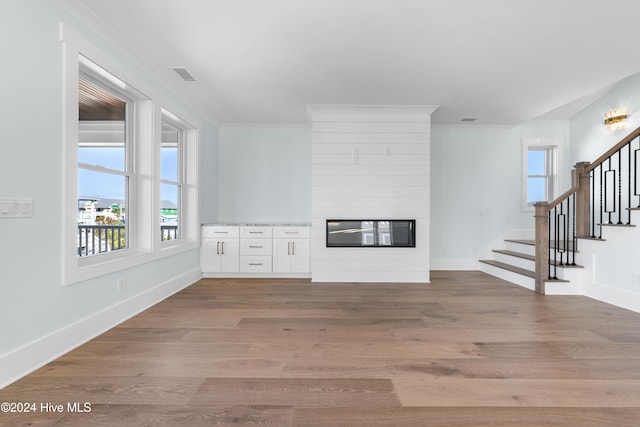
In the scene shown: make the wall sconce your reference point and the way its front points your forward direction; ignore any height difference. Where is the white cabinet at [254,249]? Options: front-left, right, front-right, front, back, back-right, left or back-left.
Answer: front

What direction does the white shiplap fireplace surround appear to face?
toward the camera

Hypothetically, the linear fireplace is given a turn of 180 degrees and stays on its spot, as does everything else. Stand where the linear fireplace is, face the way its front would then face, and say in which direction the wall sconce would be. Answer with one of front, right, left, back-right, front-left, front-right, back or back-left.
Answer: right

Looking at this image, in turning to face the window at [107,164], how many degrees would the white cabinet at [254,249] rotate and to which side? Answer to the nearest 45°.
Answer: approximately 45° to its right

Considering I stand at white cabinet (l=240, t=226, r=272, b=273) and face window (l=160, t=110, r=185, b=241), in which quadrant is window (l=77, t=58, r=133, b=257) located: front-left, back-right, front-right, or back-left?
front-left

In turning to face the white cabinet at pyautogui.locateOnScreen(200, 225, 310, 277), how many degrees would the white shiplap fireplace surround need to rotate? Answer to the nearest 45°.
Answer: approximately 90° to its right

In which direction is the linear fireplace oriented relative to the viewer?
toward the camera

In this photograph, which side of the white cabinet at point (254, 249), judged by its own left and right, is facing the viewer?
front

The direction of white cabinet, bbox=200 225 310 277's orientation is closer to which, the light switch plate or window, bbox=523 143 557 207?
the light switch plate

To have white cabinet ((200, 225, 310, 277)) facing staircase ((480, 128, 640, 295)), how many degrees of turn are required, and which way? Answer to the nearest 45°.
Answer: approximately 45° to its left

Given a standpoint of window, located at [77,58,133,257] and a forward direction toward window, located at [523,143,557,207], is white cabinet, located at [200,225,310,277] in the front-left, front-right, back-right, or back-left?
front-left

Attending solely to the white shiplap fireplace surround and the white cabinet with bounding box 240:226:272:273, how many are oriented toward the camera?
2

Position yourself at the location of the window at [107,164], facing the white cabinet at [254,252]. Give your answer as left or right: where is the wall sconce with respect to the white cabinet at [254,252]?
right

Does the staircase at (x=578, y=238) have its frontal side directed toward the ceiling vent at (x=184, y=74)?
yes

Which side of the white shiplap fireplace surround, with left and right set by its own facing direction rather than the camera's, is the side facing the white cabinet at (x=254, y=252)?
right

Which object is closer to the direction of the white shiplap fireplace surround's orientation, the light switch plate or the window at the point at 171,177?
the light switch plate

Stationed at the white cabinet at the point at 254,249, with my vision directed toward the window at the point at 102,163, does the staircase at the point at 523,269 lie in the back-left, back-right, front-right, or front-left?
back-left

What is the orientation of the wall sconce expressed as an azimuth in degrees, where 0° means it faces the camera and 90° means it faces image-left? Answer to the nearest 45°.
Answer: approximately 45°

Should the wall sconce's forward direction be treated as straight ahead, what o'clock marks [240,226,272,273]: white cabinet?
The white cabinet is roughly at 12 o'clock from the wall sconce.

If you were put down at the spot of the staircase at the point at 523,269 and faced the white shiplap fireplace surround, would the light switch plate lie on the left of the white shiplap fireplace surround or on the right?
left

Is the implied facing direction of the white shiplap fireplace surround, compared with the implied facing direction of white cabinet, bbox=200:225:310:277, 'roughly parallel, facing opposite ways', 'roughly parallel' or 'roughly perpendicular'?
roughly parallel

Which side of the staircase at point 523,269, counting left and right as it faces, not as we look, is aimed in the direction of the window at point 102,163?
front
